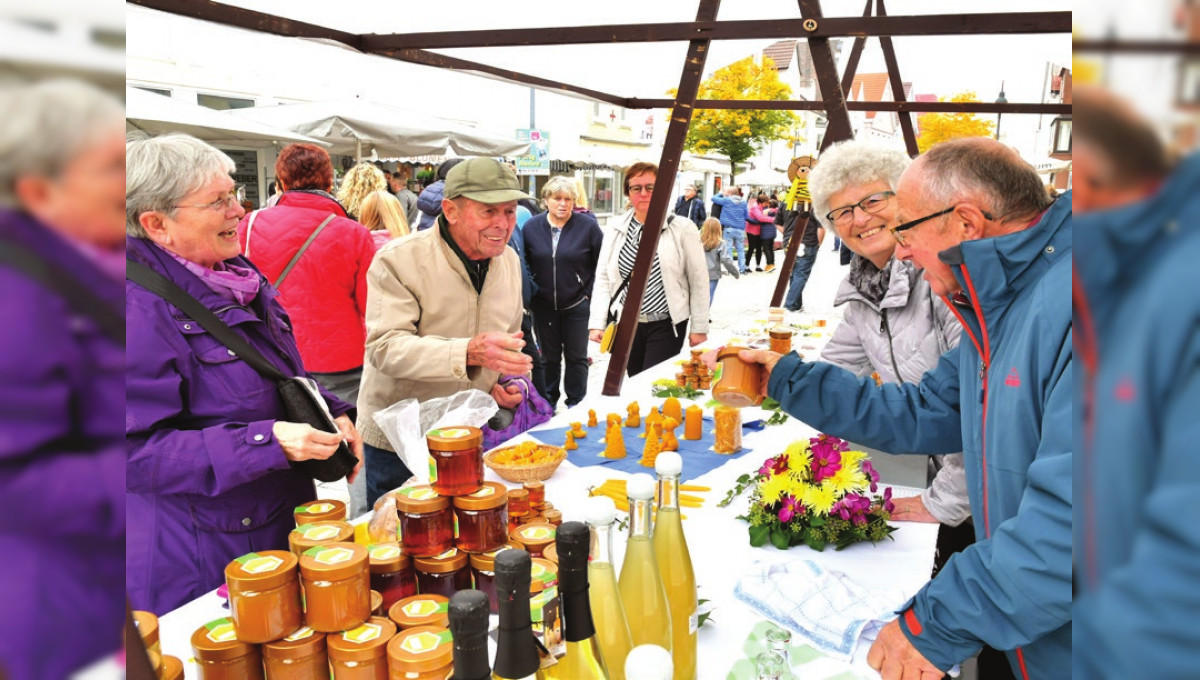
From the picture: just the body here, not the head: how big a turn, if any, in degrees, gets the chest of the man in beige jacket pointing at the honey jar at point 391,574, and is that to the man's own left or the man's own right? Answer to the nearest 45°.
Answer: approximately 45° to the man's own right

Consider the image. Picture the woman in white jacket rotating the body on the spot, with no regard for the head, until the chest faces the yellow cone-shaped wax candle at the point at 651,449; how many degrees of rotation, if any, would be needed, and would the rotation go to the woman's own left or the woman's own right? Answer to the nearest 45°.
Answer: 0° — they already face it

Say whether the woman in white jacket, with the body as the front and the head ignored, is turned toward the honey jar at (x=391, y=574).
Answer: yes

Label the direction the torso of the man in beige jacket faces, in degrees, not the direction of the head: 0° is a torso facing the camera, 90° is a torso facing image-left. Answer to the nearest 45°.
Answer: approximately 315°

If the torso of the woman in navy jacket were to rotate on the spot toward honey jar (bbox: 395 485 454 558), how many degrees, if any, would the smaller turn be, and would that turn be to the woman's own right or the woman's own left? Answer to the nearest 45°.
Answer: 0° — they already face it

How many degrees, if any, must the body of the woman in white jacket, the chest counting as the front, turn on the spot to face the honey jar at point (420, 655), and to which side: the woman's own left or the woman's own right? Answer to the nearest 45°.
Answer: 0° — they already face it

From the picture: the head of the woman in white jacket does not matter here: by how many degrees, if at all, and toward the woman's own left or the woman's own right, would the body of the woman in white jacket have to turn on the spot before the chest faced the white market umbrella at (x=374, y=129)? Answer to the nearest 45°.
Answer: approximately 135° to the woman's own right
